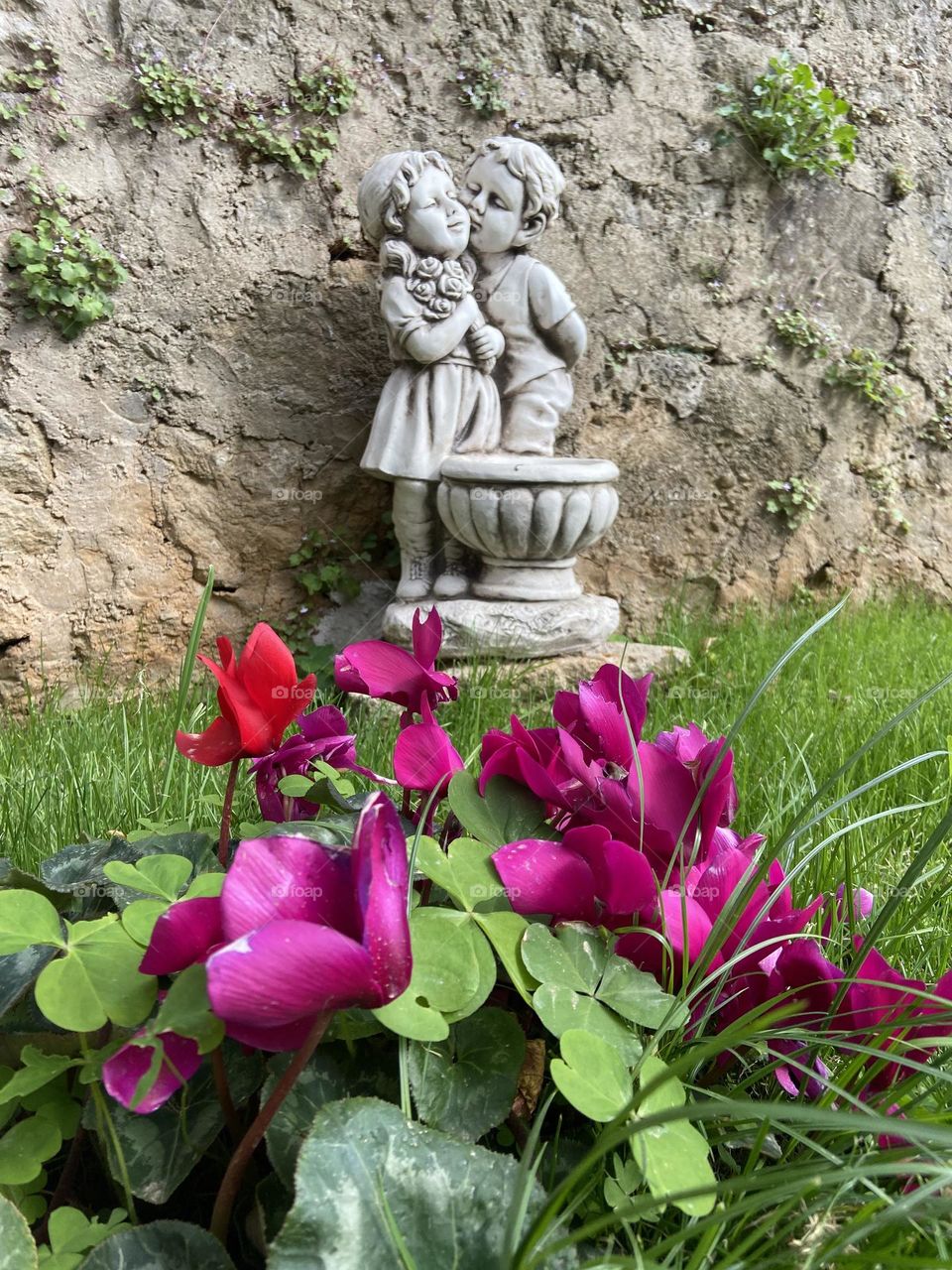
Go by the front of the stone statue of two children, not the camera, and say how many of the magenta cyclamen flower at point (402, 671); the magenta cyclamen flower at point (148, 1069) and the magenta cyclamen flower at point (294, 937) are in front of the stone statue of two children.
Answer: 3

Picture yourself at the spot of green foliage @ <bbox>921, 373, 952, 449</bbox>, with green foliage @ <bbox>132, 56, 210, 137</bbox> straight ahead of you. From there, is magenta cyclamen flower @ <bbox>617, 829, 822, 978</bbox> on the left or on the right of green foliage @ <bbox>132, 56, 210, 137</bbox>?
left

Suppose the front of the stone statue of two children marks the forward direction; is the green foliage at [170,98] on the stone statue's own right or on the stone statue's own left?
on the stone statue's own right

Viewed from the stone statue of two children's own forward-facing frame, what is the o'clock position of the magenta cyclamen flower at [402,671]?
The magenta cyclamen flower is roughly at 12 o'clock from the stone statue of two children.

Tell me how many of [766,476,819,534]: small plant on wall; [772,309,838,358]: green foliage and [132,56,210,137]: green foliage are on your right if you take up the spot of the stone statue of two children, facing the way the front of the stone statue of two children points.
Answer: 1

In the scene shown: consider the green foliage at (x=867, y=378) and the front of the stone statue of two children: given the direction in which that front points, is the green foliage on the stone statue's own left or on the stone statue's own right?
on the stone statue's own left

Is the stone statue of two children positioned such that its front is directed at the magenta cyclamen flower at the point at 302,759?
yes

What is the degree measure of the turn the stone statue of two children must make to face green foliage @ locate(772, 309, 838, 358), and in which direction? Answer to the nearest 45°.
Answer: approximately 135° to its left

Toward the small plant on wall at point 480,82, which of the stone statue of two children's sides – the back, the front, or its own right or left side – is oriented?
back

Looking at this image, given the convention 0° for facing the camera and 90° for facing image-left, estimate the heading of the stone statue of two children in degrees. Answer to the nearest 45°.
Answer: approximately 0°
